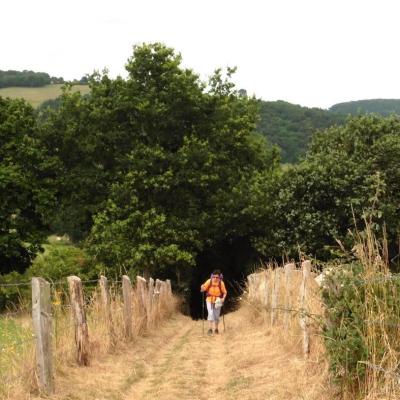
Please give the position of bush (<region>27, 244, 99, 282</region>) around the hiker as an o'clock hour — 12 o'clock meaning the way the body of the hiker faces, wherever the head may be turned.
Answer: The bush is roughly at 5 o'clock from the hiker.

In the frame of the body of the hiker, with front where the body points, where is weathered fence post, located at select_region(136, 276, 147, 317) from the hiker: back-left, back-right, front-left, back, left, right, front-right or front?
front-right

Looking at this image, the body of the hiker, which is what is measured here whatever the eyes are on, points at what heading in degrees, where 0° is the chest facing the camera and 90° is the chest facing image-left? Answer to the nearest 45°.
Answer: approximately 0°

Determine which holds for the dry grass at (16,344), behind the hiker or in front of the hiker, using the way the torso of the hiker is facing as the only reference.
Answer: in front

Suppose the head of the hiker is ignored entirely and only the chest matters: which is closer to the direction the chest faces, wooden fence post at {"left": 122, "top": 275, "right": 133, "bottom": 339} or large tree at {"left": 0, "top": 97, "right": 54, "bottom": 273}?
the wooden fence post

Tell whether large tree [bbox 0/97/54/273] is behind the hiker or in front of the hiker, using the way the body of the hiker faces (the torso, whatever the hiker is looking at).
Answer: behind

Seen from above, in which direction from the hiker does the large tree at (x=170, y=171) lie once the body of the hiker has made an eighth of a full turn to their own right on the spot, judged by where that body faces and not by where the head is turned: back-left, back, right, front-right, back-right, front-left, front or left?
back-right

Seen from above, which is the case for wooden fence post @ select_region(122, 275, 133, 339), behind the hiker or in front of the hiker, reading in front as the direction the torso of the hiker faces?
in front

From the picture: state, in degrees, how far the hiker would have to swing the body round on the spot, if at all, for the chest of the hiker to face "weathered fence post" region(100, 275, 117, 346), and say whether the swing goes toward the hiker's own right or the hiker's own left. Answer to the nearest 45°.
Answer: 0° — they already face it
